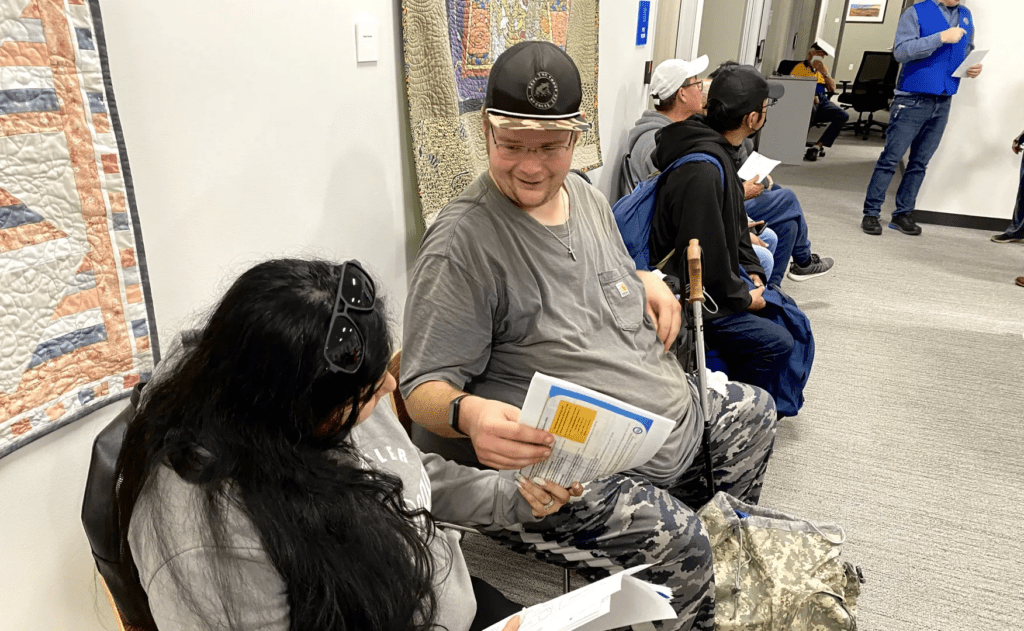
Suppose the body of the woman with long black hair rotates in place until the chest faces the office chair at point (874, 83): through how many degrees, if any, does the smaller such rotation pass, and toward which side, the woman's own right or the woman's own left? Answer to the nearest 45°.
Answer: approximately 45° to the woman's own left

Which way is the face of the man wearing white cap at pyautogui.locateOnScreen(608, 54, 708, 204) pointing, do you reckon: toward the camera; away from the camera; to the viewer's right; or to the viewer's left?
to the viewer's right

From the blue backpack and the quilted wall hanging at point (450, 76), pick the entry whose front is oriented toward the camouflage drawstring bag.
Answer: the quilted wall hanging

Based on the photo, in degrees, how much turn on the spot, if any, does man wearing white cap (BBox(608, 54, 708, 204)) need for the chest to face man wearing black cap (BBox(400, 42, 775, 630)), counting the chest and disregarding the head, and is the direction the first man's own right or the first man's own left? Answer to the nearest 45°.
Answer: approximately 90° to the first man's own right

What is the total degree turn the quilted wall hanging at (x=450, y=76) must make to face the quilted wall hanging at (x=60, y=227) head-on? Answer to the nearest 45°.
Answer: approximately 90° to its right

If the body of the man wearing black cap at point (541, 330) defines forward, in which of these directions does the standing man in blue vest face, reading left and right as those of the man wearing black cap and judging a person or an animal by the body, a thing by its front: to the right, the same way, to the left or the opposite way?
the same way

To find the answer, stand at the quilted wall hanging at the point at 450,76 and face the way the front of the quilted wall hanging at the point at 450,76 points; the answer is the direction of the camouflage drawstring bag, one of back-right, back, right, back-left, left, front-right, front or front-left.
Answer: front

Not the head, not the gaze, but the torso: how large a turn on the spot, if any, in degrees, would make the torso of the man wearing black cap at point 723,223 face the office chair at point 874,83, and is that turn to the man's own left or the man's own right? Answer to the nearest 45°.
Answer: approximately 90° to the man's own left

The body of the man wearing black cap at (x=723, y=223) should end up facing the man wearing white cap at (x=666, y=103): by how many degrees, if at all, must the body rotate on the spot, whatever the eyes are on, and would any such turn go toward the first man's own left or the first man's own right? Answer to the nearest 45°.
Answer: approximately 90° to the first man's own left

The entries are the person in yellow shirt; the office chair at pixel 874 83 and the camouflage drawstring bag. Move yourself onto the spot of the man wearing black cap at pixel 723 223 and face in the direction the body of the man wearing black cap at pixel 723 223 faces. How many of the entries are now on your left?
2

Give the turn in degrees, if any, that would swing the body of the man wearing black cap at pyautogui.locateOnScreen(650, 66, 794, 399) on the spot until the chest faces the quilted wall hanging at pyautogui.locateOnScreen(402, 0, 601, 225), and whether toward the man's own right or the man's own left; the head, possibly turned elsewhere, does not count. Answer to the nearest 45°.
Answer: approximately 135° to the man's own right

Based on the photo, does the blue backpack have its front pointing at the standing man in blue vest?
no

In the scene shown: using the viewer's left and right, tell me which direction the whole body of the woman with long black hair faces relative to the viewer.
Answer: facing to the right of the viewer

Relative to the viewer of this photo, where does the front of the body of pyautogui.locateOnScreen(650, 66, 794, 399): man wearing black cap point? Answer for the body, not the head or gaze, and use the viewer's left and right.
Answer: facing to the right of the viewer

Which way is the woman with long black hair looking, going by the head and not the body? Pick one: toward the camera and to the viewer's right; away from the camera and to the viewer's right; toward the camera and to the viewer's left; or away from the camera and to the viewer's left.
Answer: away from the camera and to the viewer's right

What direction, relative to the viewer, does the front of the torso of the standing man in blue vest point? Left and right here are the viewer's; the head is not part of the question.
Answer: facing the viewer and to the right of the viewer

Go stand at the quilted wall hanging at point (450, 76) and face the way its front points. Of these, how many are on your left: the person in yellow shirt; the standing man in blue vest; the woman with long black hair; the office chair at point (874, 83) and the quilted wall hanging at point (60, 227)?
3

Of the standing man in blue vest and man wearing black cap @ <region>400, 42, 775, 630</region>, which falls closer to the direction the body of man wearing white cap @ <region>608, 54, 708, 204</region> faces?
the standing man in blue vest
